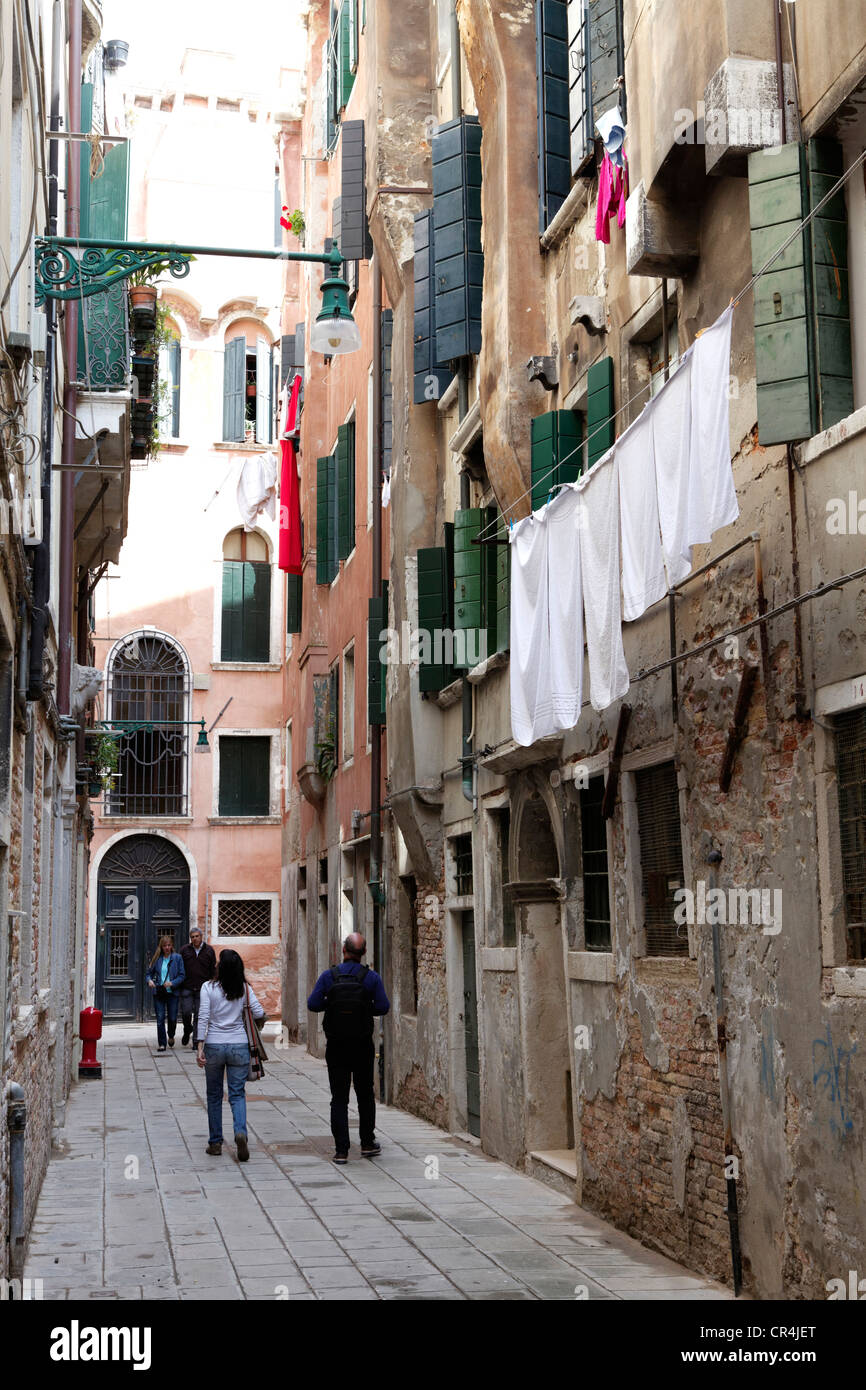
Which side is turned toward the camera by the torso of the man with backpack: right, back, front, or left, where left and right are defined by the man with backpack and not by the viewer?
back

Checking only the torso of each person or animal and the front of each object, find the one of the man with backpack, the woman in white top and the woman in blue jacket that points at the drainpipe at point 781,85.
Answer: the woman in blue jacket

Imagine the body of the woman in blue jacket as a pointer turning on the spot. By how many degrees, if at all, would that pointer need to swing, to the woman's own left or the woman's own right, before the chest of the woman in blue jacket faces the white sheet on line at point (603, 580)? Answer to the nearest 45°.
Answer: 0° — they already face it

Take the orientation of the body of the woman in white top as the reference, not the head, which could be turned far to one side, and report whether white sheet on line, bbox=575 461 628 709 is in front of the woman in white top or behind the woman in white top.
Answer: behind

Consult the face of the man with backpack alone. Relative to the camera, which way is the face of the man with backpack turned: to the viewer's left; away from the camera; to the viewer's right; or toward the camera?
away from the camera

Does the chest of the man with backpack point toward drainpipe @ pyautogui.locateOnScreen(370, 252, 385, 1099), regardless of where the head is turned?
yes

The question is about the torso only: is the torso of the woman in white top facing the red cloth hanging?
yes

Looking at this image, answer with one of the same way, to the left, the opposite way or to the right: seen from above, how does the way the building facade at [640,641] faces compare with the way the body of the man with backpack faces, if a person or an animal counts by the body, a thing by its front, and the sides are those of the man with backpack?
to the left

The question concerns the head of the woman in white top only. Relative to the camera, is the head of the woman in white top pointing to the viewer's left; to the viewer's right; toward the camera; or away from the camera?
away from the camera

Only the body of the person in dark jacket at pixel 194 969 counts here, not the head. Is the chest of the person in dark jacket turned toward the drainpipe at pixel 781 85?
yes

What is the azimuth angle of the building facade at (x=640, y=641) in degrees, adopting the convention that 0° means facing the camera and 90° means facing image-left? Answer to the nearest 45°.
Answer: approximately 90°
